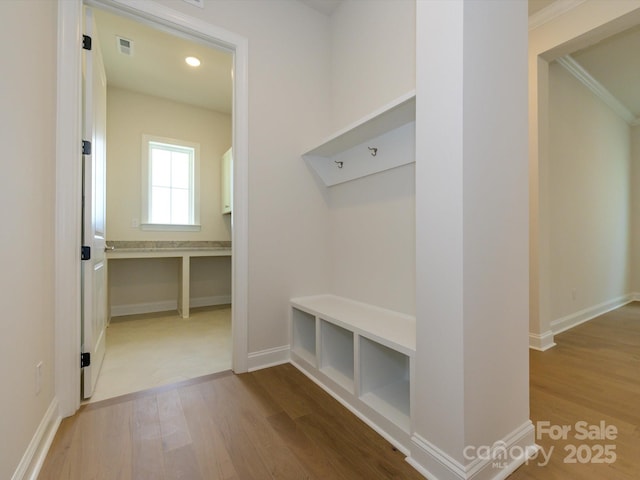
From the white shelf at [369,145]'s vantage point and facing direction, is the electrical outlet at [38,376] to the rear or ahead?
ahead

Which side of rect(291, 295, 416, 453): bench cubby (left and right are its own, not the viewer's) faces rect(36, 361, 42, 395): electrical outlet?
front

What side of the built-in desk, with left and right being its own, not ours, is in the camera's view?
front

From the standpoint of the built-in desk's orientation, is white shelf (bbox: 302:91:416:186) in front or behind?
in front

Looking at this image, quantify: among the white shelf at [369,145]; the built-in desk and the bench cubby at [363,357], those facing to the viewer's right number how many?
0

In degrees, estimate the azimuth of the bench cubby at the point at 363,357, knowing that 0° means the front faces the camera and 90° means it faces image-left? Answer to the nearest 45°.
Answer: approximately 45°

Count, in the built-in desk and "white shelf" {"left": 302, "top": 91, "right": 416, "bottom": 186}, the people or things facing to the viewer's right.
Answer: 0

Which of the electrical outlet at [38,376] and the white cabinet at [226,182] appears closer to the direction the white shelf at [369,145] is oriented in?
the electrical outlet

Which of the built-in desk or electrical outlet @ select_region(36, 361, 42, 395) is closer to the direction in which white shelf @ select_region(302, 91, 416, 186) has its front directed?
the electrical outlet

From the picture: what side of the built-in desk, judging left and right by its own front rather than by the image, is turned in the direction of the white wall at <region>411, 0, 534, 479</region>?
front
